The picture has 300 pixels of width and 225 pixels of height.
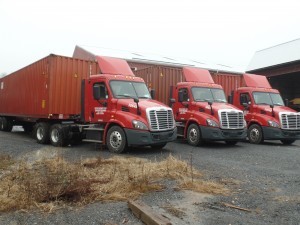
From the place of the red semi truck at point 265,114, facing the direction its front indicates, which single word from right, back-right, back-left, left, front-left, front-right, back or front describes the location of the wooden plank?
front-right

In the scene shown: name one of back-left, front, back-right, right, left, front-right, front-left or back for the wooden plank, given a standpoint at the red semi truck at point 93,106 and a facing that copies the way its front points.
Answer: front-right

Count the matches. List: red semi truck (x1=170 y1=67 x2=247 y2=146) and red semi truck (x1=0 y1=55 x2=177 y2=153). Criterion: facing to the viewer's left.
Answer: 0

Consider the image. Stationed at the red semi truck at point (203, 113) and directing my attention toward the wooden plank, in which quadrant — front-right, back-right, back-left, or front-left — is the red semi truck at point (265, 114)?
back-left

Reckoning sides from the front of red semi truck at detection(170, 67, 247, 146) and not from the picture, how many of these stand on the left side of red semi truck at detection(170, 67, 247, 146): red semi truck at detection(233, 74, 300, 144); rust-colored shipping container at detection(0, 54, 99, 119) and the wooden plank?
1

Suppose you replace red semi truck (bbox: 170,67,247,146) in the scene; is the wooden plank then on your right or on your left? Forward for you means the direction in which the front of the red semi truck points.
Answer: on your right

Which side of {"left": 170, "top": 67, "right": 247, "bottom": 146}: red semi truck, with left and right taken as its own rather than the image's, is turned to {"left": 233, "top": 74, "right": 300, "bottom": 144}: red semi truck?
left

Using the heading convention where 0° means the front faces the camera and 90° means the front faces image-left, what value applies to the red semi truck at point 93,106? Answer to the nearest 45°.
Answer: approximately 315°

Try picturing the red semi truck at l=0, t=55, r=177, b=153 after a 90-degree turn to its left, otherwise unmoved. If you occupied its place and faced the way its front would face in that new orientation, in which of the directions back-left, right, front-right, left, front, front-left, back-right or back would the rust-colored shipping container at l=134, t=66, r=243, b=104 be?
front

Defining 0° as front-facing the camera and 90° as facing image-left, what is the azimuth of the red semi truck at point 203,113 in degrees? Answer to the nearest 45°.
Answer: approximately 315°

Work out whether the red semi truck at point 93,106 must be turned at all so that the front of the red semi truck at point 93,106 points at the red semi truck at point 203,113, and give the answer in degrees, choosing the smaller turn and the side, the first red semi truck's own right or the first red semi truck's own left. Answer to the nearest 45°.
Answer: approximately 45° to the first red semi truck's own left

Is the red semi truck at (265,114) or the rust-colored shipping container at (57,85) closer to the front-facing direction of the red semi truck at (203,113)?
the red semi truck

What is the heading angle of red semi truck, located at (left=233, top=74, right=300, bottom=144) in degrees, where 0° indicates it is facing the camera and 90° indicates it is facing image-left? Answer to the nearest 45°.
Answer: approximately 315°

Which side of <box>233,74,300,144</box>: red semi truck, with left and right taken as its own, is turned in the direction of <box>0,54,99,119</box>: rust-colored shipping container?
right

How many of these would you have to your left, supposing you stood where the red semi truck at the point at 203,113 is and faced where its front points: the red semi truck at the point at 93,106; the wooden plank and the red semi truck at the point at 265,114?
1
